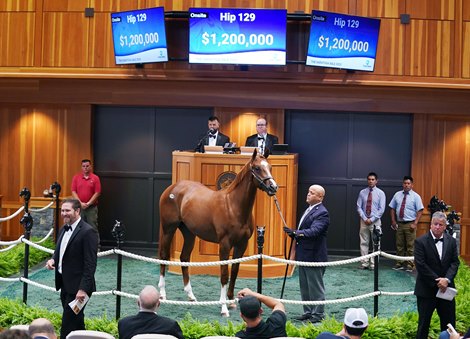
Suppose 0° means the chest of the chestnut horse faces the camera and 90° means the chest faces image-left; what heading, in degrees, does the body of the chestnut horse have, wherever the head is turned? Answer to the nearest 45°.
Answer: approximately 315°

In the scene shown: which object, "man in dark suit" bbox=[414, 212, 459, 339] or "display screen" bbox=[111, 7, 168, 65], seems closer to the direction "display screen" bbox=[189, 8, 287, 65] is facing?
the man in dark suit

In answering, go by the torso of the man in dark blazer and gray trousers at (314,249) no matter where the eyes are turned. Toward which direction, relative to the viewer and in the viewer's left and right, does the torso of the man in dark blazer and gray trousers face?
facing to the left of the viewer

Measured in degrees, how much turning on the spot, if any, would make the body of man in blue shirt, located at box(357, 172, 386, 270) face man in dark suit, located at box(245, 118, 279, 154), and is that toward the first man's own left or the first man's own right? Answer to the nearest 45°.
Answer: approximately 45° to the first man's own right

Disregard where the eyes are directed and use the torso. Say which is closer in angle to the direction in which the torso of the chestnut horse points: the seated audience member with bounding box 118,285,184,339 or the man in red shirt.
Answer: the seated audience member

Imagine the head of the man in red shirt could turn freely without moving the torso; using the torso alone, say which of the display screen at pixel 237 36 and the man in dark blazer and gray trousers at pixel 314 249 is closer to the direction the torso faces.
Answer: the man in dark blazer and gray trousers

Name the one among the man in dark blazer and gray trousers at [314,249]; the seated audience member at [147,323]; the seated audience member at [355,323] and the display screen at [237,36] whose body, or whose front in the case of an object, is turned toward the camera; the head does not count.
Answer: the display screen

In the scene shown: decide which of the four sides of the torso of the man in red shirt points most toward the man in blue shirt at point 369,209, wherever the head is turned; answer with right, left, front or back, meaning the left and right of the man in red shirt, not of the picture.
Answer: left
